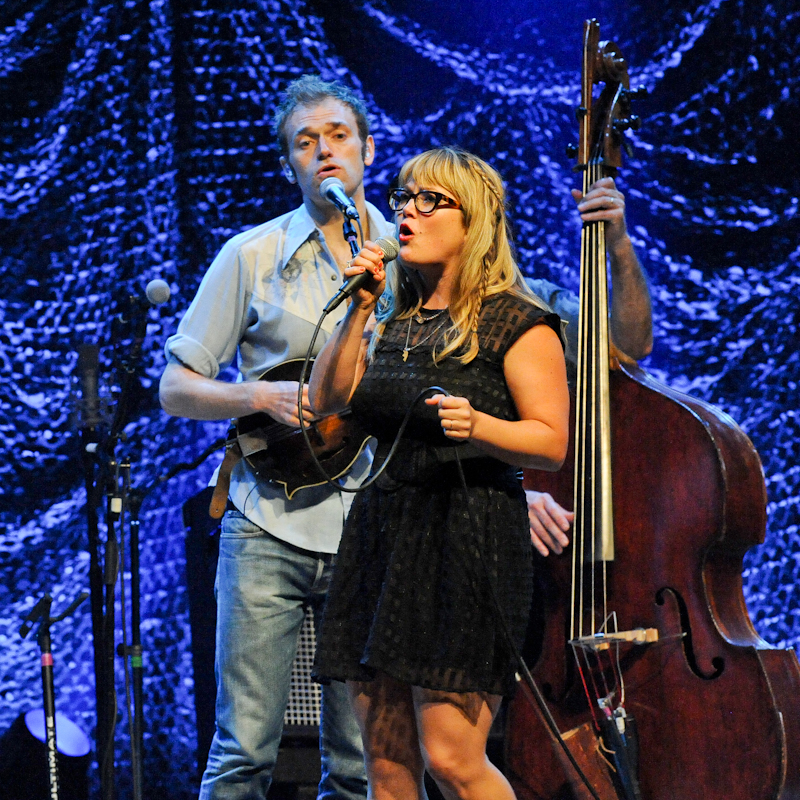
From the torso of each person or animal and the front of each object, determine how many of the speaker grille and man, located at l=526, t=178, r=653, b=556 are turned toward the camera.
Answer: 2

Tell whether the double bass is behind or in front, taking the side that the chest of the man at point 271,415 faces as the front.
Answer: in front

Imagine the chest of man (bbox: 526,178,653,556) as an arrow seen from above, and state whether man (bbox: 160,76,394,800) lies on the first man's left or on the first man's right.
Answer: on the first man's right

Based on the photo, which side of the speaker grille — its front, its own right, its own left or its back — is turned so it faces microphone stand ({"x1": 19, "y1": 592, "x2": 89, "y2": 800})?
right

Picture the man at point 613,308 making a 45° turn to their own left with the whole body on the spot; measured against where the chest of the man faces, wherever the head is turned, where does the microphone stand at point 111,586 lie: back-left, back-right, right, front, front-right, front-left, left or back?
back-right

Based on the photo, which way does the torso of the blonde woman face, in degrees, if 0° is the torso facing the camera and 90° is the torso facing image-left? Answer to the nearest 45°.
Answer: approximately 45°

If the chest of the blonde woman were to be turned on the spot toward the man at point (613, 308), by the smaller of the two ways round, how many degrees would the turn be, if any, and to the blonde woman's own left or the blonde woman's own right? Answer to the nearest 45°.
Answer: approximately 180°

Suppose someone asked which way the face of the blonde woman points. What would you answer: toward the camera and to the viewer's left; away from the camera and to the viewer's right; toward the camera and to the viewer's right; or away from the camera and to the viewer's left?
toward the camera and to the viewer's left

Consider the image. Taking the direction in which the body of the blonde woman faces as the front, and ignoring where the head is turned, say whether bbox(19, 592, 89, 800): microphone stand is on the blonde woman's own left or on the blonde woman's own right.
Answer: on the blonde woman's own right
